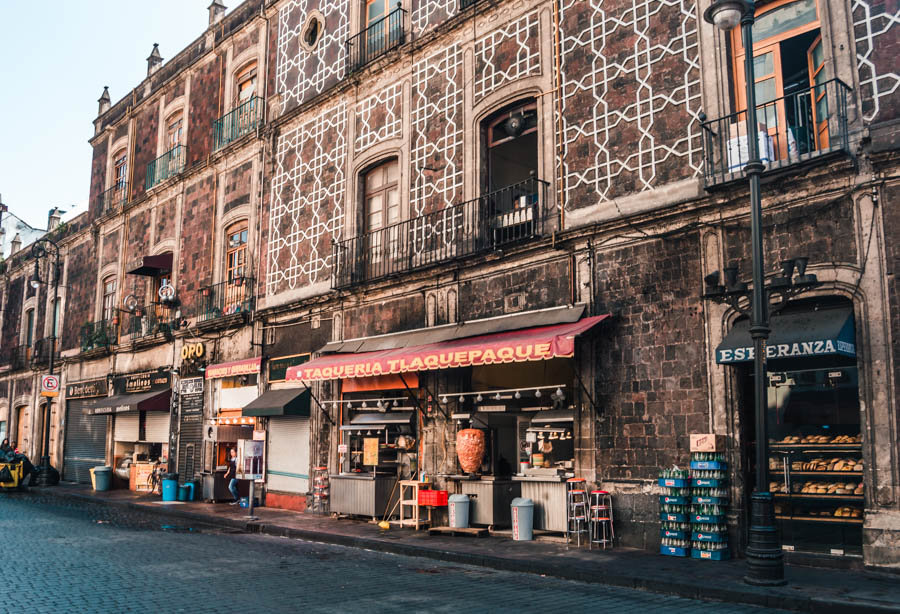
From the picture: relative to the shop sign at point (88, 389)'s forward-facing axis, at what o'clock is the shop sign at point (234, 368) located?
the shop sign at point (234, 368) is roughly at 10 o'clock from the shop sign at point (88, 389).

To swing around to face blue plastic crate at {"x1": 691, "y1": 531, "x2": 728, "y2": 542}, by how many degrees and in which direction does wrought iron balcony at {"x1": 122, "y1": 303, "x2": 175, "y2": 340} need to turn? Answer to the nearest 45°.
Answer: approximately 45° to its left

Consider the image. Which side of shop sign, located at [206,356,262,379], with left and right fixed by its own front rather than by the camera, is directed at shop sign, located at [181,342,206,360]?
right

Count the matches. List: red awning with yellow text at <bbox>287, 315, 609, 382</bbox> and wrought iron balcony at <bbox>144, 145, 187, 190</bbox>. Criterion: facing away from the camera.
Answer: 0

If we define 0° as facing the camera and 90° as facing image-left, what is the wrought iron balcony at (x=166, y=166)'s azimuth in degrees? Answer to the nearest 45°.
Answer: approximately 45°

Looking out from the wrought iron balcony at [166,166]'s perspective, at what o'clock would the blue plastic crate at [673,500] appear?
The blue plastic crate is roughly at 10 o'clock from the wrought iron balcony.

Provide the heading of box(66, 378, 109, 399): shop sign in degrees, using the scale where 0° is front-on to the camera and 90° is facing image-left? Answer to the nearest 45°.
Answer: approximately 45°

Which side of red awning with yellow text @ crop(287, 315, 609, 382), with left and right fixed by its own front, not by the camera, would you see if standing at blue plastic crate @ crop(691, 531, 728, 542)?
left

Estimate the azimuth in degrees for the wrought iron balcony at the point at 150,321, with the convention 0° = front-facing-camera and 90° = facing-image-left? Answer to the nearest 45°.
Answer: approximately 45°
